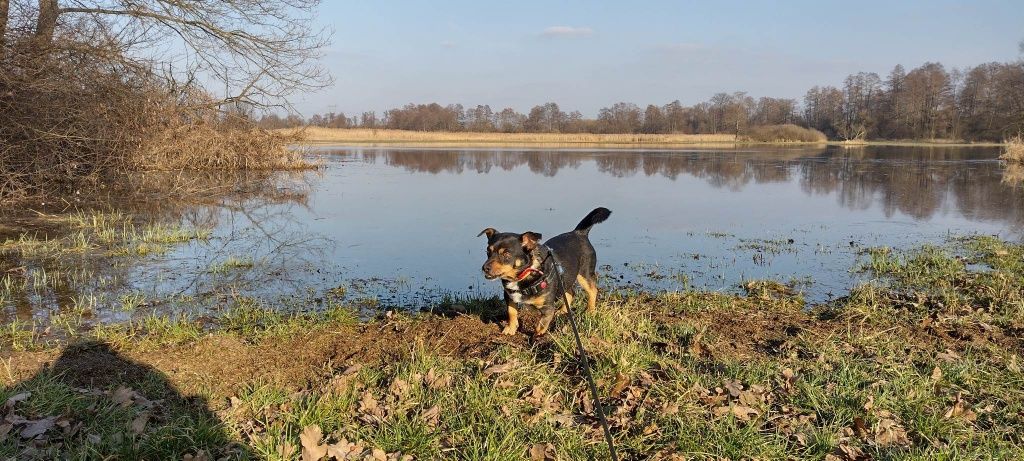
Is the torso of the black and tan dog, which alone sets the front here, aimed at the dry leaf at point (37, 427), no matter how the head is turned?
yes

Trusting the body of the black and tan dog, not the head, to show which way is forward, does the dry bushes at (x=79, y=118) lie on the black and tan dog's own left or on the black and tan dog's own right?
on the black and tan dog's own right

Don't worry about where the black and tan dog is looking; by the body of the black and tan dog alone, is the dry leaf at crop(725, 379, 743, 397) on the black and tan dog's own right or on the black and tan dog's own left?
on the black and tan dog's own left

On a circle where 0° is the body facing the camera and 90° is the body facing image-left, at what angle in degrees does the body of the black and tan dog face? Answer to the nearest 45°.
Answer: approximately 45°

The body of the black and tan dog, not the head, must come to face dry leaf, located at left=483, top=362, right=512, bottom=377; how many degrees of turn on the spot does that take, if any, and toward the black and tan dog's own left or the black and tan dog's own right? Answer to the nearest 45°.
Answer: approximately 45° to the black and tan dog's own left

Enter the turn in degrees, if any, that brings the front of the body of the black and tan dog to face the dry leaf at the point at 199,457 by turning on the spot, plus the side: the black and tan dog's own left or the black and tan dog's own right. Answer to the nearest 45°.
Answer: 0° — it already faces it

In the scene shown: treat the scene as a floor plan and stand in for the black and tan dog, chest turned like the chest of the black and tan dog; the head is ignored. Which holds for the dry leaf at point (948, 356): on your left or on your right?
on your left

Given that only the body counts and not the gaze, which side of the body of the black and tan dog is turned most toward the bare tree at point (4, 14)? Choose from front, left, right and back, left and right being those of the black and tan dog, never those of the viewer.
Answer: right
